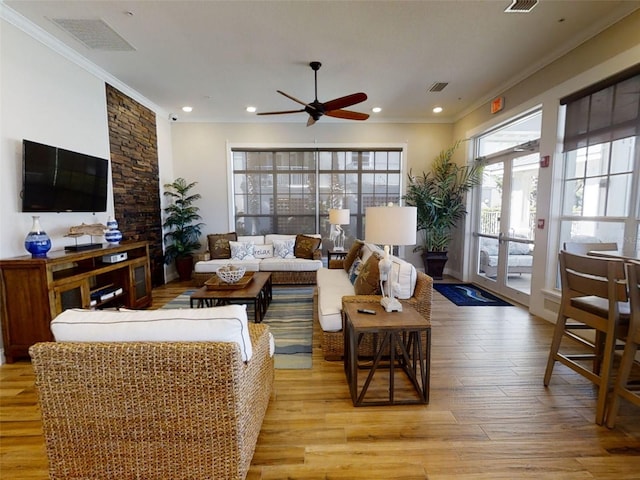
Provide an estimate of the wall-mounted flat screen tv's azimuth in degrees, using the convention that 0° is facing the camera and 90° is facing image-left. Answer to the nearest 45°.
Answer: approximately 315°

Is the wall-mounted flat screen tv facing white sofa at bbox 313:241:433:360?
yes

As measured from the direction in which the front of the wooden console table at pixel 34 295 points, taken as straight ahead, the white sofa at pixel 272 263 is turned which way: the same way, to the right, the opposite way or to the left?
to the right

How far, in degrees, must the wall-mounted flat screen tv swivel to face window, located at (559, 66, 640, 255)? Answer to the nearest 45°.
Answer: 0° — it already faces it

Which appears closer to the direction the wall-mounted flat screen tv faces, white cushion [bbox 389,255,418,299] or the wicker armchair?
the white cushion

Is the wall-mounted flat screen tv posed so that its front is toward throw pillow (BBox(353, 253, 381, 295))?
yes

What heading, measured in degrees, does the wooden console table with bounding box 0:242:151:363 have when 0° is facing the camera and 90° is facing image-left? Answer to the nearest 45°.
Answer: approximately 315°

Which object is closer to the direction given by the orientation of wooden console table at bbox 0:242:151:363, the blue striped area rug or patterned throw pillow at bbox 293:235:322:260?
the blue striped area rug

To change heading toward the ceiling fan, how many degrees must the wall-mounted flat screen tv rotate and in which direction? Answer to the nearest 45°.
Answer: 0° — it already faces it

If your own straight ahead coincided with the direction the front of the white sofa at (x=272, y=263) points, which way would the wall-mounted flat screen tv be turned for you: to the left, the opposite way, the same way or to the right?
to the left
